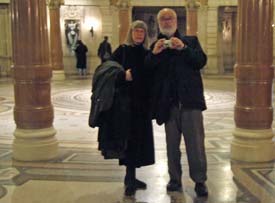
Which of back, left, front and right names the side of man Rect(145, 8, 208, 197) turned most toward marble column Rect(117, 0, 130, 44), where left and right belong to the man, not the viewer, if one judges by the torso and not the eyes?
back

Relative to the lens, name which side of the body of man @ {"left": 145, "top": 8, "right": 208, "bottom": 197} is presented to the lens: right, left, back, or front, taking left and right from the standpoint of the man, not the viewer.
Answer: front

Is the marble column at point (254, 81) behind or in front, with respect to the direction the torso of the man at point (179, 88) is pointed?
behind
